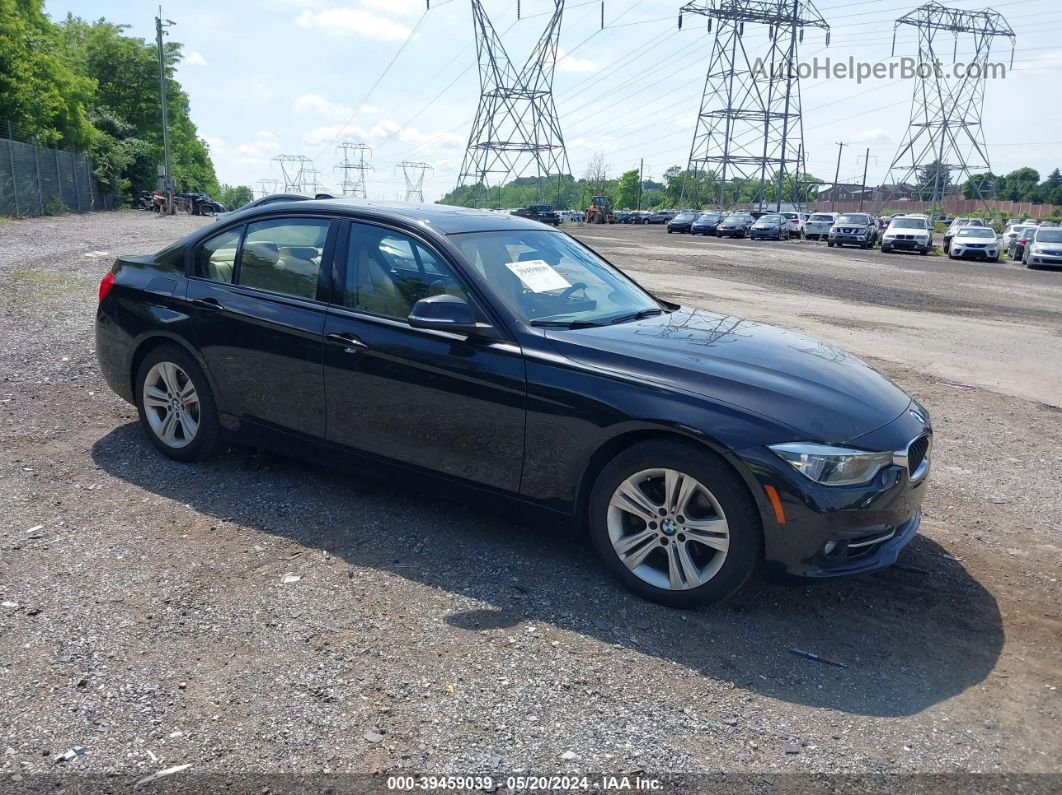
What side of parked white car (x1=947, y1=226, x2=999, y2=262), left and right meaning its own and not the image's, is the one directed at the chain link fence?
right

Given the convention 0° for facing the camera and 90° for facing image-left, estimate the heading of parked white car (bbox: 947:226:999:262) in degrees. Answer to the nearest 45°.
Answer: approximately 0°

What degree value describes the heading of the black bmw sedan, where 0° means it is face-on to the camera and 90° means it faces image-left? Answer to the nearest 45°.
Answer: approximately 315°

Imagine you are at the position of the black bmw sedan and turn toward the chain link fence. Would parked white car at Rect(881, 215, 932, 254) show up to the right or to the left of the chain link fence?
right

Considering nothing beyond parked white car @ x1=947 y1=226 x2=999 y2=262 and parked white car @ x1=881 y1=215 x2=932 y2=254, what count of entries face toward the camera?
2

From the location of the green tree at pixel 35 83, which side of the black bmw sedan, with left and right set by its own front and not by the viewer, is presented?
back

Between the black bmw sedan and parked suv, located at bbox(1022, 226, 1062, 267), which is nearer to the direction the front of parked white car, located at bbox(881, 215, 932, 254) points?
the black bmw sedan

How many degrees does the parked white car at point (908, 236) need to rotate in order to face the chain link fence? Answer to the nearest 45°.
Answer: approximately 90° to its right

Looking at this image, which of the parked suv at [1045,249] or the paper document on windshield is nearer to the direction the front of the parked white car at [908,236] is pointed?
the paper document on windshield

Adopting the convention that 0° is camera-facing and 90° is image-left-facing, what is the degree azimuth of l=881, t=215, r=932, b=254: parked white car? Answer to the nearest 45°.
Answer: approximately 0°

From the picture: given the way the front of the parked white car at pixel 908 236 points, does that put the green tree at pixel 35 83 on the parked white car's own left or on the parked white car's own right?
on the parked white car's own right

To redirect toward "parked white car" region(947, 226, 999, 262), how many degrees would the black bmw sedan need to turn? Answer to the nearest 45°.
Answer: approximately 90° to its left

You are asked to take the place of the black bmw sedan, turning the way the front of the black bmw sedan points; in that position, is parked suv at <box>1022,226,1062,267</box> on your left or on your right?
on your left

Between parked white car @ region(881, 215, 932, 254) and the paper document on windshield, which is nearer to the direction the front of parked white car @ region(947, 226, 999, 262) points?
the paper document on windshield
